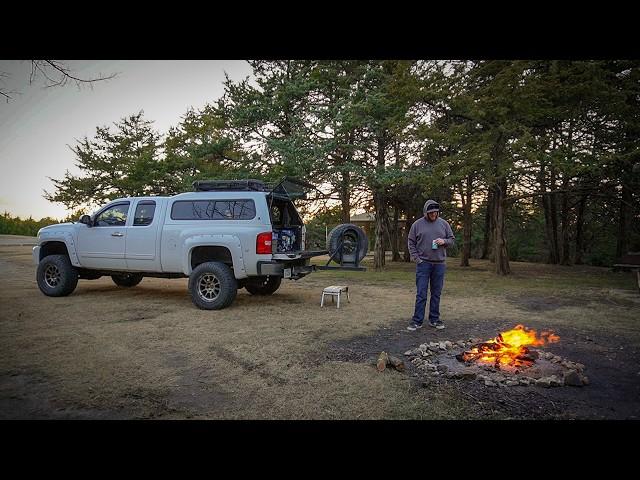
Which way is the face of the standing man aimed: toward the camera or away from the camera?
toward the camera

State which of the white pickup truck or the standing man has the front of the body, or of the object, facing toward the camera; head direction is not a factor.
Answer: the standing man

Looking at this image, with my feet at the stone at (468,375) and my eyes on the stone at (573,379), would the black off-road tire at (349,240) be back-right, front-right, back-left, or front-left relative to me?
back-left

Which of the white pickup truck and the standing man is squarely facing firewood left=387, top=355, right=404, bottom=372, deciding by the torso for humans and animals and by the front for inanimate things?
the standing man

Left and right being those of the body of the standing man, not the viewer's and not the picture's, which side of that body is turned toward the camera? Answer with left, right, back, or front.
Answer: front

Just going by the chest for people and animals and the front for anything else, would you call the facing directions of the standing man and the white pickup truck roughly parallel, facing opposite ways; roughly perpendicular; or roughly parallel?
roughly perpendicular

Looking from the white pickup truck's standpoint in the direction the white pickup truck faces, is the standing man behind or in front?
behind

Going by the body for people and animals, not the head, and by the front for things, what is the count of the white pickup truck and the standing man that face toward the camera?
1

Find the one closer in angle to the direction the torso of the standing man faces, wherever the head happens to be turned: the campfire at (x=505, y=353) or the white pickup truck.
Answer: the campfire

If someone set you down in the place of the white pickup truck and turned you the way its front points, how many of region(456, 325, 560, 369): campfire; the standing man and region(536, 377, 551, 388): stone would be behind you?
3

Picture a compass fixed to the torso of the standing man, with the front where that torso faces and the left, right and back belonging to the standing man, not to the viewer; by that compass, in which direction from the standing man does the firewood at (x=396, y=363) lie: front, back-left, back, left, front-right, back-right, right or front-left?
front

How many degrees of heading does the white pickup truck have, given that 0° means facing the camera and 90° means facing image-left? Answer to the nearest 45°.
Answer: approximately 135°

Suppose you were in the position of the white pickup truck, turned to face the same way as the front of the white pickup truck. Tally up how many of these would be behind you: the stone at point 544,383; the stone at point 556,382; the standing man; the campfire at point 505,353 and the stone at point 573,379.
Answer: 5

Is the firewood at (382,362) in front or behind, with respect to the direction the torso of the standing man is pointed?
in front

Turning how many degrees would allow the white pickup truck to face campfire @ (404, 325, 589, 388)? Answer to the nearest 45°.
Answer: approximately 180°

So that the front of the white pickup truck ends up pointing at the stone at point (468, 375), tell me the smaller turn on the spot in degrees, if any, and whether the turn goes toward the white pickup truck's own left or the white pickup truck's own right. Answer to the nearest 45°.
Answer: approximately 180°

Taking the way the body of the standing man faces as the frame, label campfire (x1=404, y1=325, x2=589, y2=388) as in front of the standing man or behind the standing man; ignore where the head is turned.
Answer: in front
